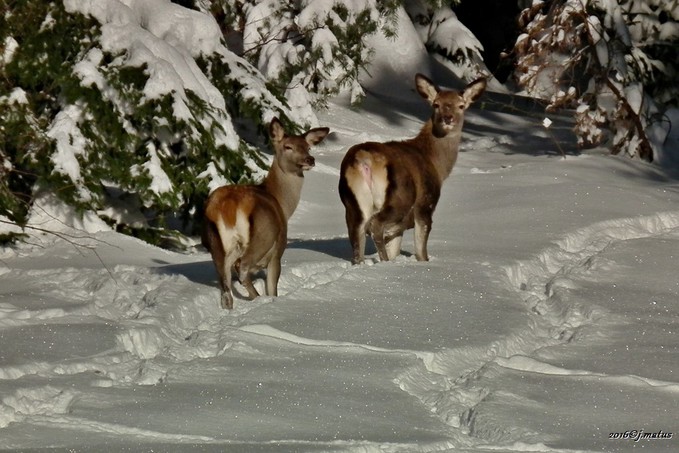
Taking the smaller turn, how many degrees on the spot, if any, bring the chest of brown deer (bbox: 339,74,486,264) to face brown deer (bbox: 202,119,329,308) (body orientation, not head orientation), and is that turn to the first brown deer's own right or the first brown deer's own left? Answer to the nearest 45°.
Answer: approximately 180°

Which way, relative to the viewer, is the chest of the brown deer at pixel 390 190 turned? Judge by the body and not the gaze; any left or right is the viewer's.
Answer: facing away from the viewer and to the right of the viewer

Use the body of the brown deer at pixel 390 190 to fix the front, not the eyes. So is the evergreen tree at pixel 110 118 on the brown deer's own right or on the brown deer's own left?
on the brown deer's own left

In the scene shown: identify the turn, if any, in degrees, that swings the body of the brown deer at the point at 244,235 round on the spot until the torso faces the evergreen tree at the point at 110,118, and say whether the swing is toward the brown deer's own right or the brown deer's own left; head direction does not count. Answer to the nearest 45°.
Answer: approximately 90° to the brown deer's own left

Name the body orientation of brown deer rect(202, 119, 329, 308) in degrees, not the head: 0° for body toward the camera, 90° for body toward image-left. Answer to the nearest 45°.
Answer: approximately 225°

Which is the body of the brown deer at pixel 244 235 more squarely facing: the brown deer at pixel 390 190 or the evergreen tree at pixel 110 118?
the brown deer
